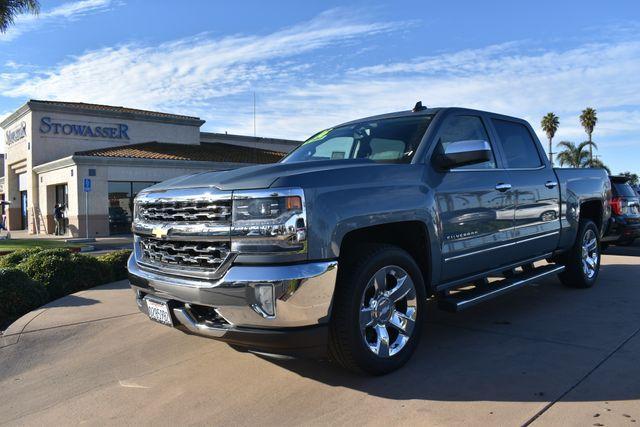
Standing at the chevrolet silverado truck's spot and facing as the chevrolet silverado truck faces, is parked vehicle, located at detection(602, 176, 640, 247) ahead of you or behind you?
behind

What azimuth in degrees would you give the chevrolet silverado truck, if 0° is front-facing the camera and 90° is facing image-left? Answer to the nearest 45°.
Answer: approximately 45°

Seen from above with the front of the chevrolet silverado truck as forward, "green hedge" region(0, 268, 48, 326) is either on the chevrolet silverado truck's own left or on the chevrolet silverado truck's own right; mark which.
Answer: on the chevrolet silverado truck's own right

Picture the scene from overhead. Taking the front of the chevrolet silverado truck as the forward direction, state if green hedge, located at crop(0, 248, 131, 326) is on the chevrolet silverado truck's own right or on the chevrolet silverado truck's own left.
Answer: on the chevrolet silverado truck's own right

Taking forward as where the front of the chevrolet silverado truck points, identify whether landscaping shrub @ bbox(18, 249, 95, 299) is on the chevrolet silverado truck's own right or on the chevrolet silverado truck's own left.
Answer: on the chevrolet silverado truck's own right

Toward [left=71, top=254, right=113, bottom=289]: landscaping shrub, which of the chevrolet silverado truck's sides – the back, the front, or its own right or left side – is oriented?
right

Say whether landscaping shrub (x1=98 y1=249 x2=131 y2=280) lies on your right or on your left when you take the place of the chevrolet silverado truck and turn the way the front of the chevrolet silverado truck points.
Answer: on your right

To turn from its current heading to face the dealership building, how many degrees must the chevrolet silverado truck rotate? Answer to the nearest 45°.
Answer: approximately 90° to its right
